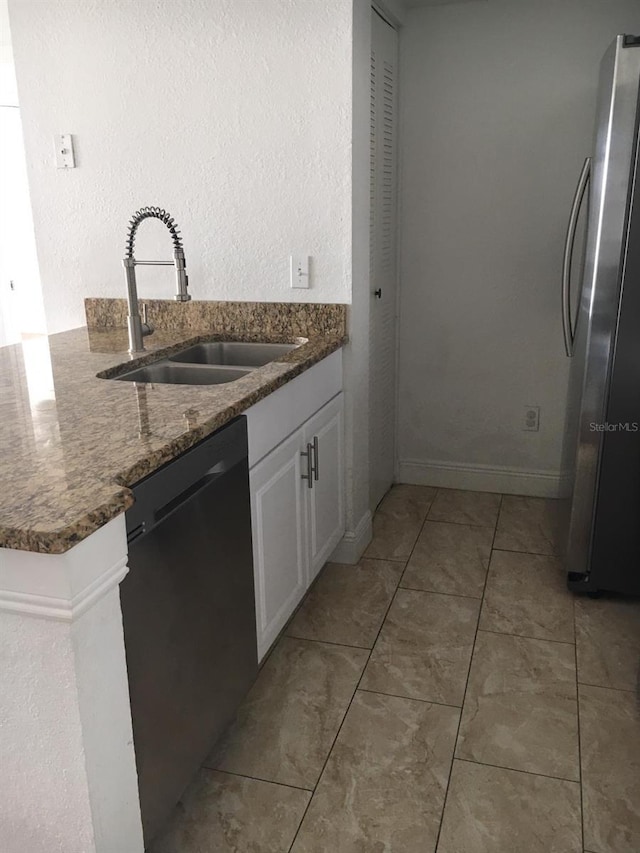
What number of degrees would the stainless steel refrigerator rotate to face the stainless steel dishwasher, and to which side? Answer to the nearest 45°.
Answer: approximately 45° to its left

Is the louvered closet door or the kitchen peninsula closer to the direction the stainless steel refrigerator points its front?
the louvered closet door

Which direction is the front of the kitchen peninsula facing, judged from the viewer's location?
facing the viewer and to the right of the viewer

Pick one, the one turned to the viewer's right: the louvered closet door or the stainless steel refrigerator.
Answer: the louvered closet door

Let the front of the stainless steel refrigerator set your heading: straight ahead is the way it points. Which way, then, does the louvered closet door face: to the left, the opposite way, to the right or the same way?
the opposite way

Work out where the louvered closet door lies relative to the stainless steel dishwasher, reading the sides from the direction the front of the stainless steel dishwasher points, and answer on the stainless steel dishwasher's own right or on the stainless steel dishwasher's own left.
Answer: on the stainless steel dishwasher's own left

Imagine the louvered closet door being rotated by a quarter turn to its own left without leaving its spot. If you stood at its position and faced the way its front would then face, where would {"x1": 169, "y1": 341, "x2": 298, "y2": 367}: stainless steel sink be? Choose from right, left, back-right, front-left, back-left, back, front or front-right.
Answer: back-left

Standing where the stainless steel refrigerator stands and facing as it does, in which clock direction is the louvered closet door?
The louvered closet door is roughly at 1 o'clock from the stainless steel refrigerator.

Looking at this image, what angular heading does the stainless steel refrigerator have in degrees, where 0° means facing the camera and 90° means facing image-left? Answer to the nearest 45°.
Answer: approximately 90°

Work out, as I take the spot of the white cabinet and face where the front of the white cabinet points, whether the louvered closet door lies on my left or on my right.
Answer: on my left

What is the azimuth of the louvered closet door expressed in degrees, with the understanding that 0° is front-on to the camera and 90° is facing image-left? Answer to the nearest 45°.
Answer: approximately 270°

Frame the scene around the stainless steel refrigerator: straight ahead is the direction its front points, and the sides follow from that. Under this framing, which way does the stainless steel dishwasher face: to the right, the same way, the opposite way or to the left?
the opposite way

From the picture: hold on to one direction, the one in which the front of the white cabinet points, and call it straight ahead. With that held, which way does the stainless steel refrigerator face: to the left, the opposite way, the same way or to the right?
the opposite way
